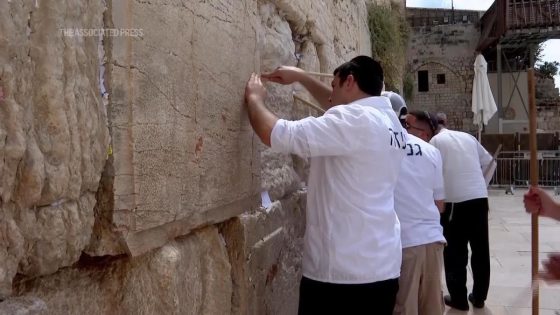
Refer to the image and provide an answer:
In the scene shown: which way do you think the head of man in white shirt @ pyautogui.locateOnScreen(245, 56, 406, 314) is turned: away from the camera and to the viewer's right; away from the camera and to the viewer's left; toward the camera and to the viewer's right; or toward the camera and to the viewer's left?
away from the camera and to the viewer's left

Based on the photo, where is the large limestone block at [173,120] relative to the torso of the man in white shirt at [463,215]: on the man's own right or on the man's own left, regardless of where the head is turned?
on the man's own left

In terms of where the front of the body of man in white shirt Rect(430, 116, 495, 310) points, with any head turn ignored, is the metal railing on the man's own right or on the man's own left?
on the man's own right

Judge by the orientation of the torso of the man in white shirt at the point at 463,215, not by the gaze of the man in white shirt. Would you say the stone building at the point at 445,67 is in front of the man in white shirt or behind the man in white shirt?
in front

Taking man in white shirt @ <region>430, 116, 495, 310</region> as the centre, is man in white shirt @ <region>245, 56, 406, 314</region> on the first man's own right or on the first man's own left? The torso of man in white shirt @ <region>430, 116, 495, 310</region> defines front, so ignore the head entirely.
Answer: on the first man's own left

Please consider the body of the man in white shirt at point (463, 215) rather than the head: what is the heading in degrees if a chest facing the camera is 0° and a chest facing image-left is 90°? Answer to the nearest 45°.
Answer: approximately 135°

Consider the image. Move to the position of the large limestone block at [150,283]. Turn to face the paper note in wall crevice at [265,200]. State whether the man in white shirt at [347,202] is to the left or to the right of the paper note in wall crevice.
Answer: right

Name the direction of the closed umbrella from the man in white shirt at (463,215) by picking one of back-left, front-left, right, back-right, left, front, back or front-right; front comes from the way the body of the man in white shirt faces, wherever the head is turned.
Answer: front-right
